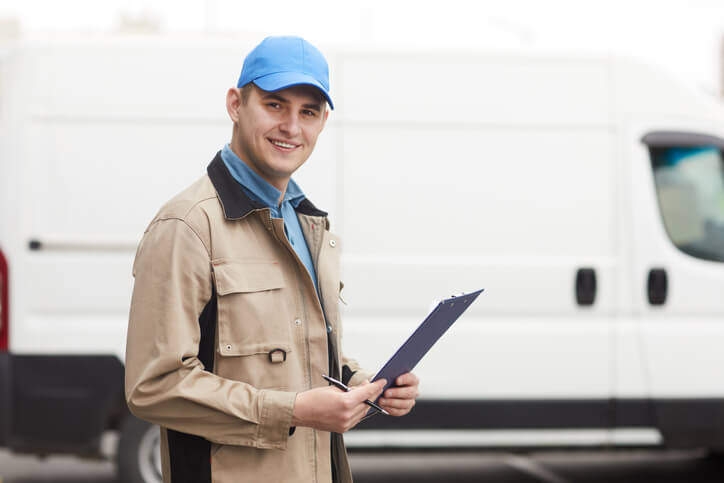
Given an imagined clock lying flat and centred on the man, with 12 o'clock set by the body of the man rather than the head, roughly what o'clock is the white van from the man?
The white van is roughly at 8 o'clock from the man.

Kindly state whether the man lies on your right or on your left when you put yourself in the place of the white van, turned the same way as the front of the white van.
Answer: on your right

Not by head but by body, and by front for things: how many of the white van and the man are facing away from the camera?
0

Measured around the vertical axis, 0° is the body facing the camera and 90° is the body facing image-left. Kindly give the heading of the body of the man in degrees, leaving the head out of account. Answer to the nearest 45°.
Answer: approximately 315°

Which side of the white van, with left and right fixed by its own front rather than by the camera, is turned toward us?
right
